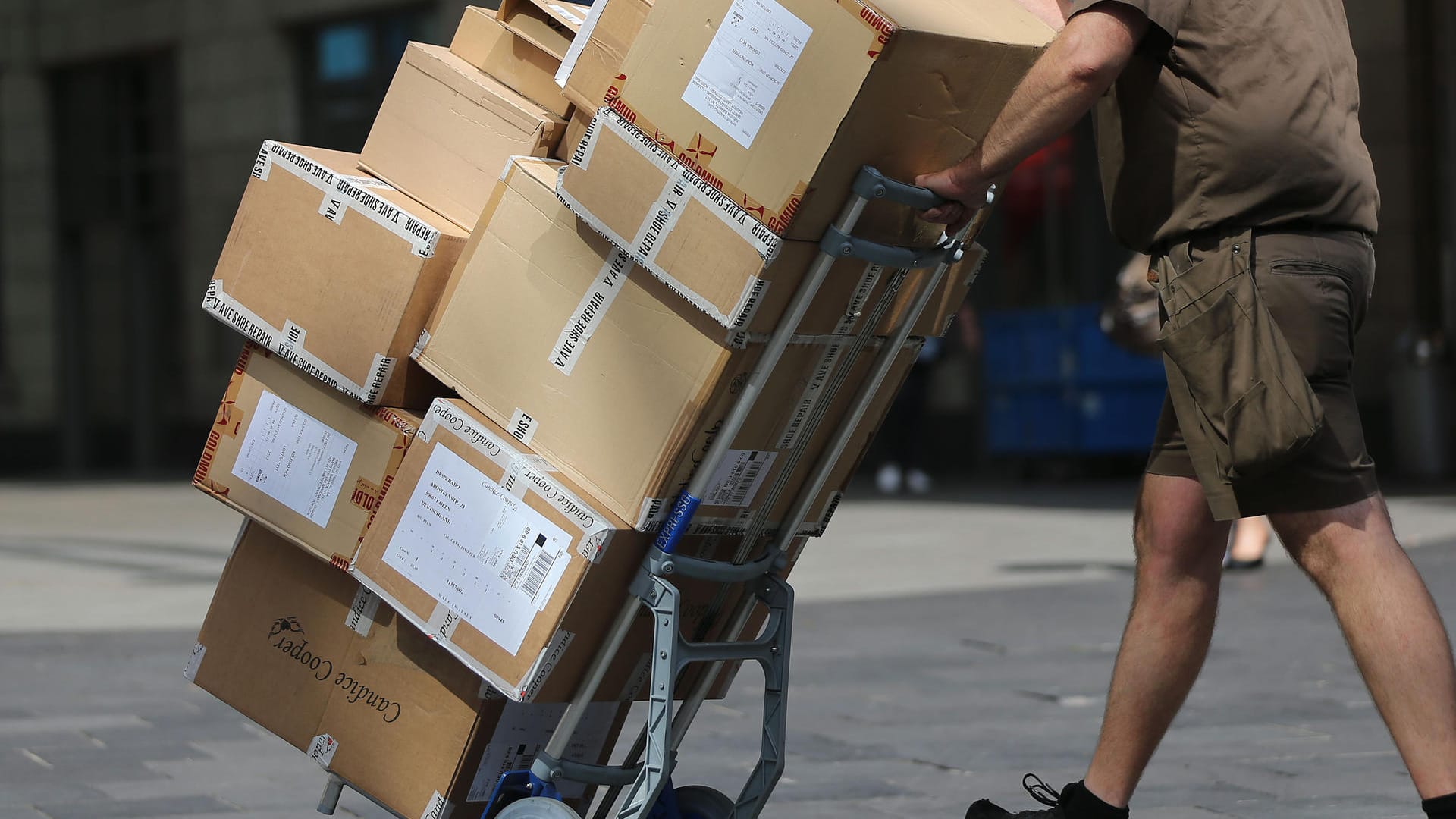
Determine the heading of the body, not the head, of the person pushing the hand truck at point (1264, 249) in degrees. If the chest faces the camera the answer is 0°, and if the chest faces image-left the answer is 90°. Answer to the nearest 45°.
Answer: approximately 90°

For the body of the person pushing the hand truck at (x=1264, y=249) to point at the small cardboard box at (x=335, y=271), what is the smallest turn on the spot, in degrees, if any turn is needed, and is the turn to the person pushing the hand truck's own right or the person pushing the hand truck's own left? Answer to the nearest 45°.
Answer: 0° — they already face it

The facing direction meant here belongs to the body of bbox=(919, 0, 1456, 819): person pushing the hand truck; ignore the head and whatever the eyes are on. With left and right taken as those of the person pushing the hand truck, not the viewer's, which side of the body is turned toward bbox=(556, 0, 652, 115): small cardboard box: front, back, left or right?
front

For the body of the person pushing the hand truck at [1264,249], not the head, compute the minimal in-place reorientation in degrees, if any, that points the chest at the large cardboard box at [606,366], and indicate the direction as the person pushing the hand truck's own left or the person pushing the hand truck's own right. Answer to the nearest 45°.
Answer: approximately 45° to the person pushing the hand truck's own left

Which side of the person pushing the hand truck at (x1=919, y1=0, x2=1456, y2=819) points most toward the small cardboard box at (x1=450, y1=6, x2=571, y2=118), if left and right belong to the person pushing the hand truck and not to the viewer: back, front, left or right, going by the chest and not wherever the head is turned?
front

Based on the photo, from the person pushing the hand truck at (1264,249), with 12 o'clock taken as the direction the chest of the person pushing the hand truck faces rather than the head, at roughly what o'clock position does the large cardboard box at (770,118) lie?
The large cardboard box is roughly at 11 o'clock from the person pushing the hand truck.

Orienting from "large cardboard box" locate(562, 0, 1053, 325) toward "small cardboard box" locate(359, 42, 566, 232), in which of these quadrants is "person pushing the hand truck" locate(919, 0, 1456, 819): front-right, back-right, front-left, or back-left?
back-right
